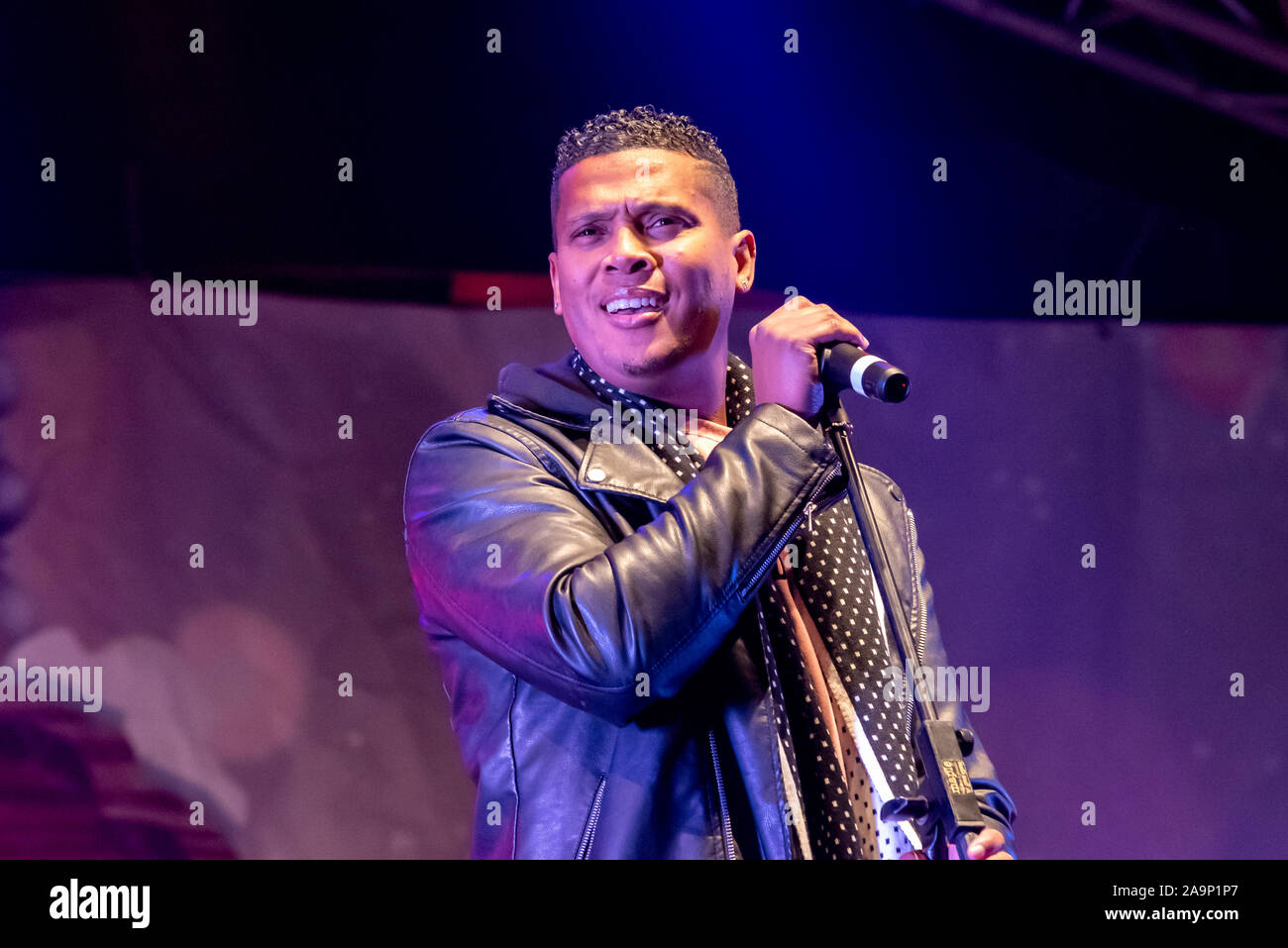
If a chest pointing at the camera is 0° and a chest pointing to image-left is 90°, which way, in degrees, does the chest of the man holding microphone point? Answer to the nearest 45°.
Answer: approximately 315°
